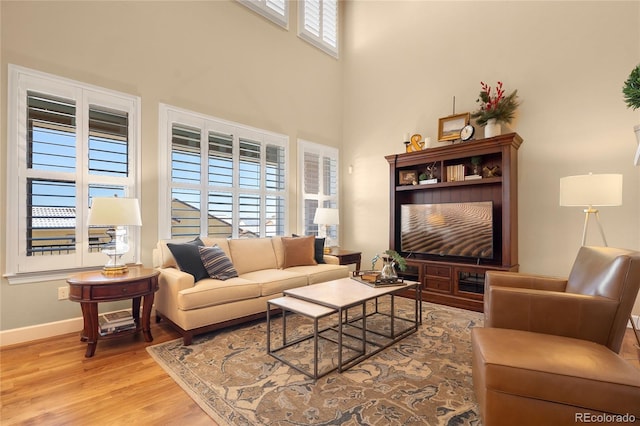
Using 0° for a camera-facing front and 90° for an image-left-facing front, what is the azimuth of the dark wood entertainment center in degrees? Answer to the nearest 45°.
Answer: approximately 45°

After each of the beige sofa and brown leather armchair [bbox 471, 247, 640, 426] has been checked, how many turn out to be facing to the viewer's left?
1

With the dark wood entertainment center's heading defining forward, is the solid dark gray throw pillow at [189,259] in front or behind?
in front

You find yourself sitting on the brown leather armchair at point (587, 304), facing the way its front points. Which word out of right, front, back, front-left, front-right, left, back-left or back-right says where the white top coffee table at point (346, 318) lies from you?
front

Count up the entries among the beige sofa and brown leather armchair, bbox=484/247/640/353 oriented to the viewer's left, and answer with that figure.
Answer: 1

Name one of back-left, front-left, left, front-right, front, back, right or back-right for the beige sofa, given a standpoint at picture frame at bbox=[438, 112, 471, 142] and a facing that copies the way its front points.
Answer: front

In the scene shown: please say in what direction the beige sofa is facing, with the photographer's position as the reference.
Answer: facing the viewer and to the right of the viewer

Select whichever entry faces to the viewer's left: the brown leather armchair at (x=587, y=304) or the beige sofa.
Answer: the brown leather armchair

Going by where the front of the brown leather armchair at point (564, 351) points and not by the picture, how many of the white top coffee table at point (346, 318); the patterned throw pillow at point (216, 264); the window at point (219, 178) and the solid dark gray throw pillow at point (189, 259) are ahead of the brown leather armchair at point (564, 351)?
4

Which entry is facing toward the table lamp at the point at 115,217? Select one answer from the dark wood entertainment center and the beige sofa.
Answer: the dark wood entertainment center

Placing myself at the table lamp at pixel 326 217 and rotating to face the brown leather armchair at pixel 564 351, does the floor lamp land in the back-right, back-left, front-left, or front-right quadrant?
front-left

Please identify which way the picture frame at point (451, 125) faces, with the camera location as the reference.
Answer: facing the viewer and to the left of the viewer

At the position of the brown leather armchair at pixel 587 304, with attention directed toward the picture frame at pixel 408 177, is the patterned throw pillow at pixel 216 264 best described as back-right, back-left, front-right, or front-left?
front-left

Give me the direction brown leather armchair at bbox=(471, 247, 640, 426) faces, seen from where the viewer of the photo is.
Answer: facing to the left of the viewer

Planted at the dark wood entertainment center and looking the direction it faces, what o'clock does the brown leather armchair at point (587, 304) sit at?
The brown leather armchair is roughly at 10 o'clock from the dark wood entertainment center.
